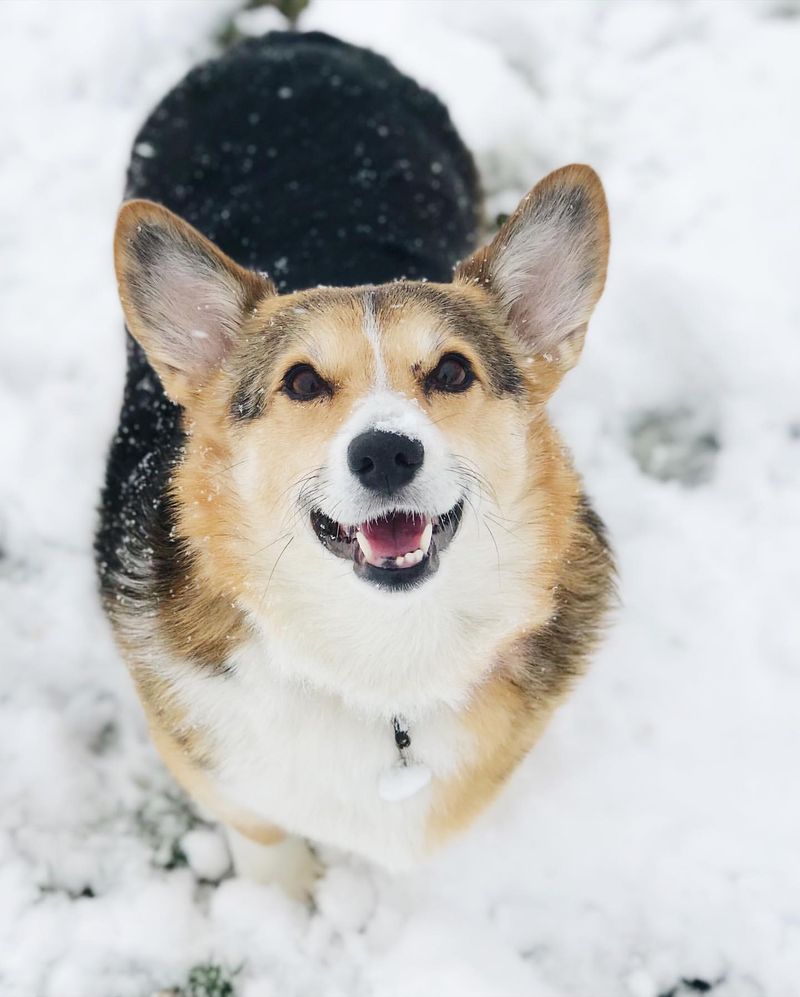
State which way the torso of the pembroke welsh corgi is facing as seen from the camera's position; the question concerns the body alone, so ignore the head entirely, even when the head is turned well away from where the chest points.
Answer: toward the camera
